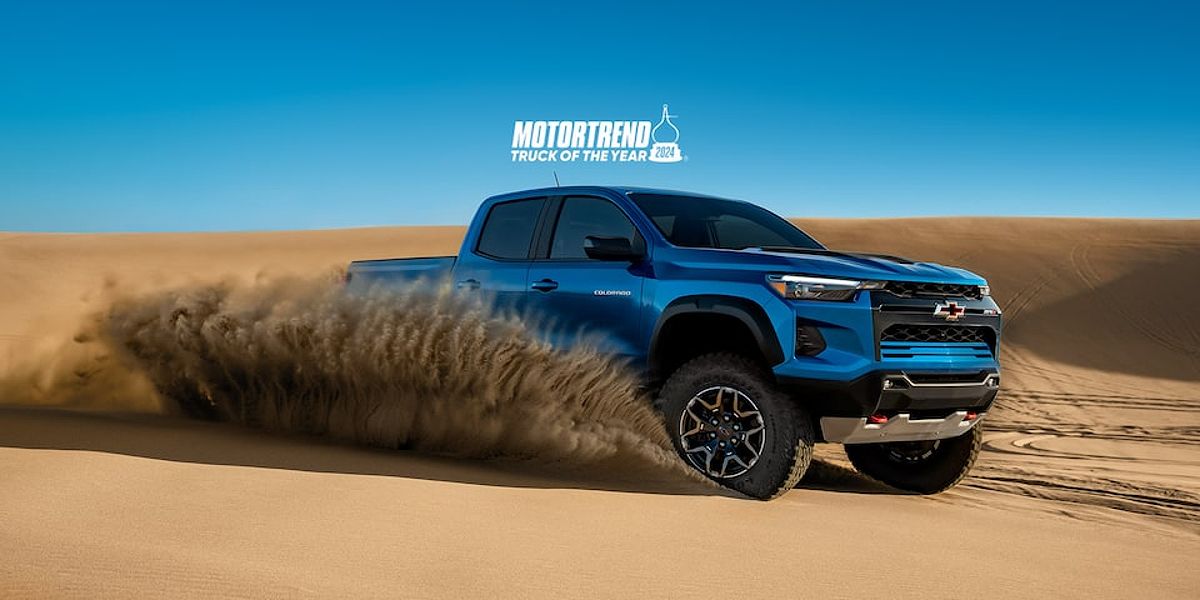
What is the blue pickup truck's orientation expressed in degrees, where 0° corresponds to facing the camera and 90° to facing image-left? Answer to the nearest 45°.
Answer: approximately 315°
